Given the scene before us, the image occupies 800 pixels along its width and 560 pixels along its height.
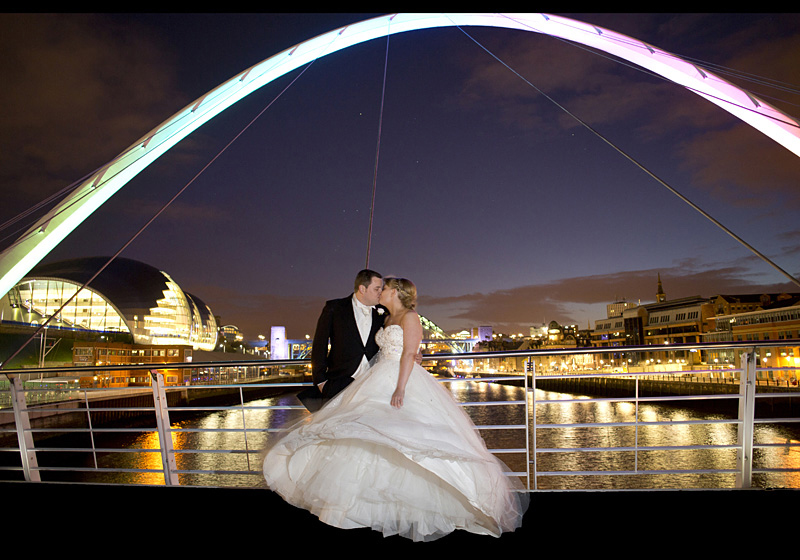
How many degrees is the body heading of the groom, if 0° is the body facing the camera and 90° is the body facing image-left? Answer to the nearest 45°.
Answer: approximately 315°

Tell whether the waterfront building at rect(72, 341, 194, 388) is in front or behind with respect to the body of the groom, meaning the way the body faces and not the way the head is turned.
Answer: behind
